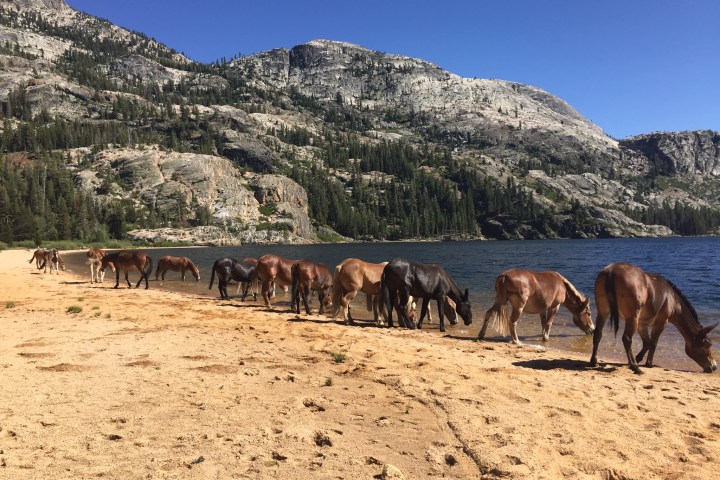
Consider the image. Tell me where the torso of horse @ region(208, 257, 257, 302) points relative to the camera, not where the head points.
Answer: to the viewer's right

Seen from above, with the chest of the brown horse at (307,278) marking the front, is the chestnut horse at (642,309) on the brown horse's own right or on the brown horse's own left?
on the brown horse's own right

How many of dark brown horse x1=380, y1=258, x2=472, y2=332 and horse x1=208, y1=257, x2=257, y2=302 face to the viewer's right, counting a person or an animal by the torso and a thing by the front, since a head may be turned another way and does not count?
2

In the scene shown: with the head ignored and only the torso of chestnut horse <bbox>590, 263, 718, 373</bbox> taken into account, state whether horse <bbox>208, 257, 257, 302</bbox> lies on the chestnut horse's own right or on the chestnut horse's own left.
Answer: on the chestnut horse's own left

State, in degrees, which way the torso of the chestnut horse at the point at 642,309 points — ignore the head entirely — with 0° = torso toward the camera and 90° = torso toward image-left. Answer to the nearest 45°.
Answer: approximately 225°

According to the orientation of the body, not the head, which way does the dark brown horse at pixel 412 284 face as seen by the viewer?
to the viewer's right
